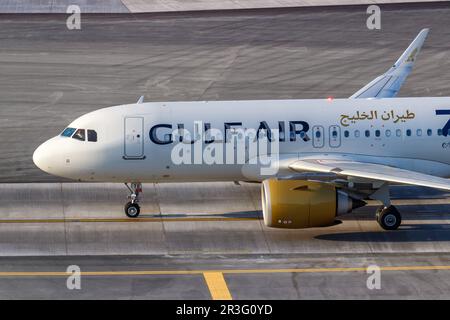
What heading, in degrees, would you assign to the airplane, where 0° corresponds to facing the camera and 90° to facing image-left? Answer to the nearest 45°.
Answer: approximately 90°
